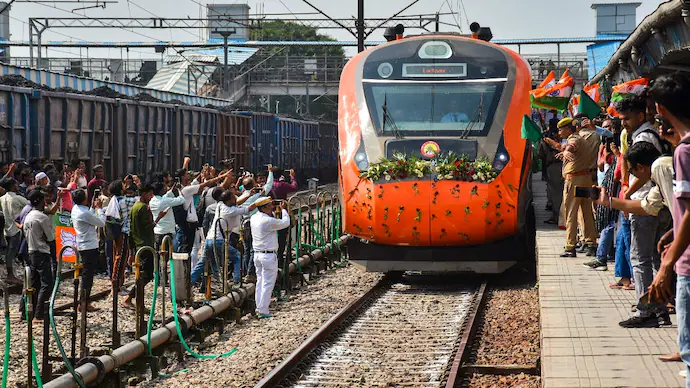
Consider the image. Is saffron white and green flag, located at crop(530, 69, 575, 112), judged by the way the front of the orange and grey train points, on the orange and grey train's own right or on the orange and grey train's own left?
on the orange and grey train's own left

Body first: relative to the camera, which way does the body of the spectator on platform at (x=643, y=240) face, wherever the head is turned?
to the viewer's left

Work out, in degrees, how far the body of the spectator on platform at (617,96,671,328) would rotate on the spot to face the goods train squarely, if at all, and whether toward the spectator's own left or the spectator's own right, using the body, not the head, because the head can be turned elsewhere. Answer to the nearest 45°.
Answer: approximately 45° to the spectator's own right

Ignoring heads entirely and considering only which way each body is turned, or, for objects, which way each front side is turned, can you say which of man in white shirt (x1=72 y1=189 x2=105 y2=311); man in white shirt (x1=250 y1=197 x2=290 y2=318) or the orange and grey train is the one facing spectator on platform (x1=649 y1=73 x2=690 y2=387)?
the orange and grey train

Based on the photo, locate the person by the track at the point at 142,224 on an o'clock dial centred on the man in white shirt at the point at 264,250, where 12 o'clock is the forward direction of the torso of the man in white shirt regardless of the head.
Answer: The person by the track is roughly at 8 o'clock from the man in white shirt.

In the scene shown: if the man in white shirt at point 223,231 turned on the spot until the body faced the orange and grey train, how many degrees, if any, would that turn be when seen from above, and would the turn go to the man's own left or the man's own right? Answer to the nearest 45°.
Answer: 0° — they already face it

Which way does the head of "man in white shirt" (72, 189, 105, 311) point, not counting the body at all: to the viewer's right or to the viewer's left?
to the viewer's right

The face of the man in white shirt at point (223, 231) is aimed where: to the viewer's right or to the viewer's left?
to the viewer's right

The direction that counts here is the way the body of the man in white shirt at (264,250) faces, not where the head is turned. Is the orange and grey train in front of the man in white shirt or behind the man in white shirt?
in front

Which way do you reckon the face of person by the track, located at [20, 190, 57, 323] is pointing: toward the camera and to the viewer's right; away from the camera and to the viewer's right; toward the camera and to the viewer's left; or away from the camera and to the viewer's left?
away from the camera and to the viewer's right

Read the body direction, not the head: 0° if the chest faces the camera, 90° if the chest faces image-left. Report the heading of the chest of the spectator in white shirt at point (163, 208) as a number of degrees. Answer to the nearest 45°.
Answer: approximately 225°

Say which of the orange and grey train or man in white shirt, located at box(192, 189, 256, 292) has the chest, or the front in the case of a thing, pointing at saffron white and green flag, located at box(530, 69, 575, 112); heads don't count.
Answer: the man in white shirt

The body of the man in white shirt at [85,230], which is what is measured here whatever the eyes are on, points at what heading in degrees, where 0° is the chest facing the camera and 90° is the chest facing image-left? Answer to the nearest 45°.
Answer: approximately 225°

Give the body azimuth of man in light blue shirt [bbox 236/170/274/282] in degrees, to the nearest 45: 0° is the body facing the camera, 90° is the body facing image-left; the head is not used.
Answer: approximately 270°

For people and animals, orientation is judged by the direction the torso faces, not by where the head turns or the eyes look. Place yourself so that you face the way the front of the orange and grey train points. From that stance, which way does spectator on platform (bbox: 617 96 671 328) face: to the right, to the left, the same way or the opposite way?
to the right

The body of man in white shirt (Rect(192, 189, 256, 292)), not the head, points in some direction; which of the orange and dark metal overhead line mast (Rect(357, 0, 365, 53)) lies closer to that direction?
the orange and grey train
